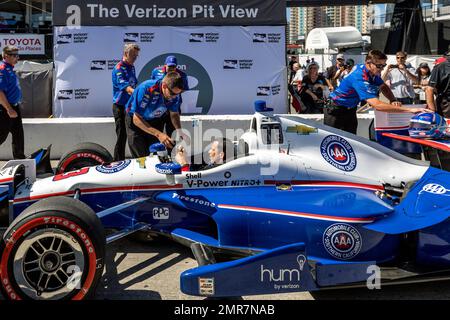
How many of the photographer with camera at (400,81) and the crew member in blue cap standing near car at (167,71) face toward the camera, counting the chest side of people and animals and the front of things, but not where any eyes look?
2

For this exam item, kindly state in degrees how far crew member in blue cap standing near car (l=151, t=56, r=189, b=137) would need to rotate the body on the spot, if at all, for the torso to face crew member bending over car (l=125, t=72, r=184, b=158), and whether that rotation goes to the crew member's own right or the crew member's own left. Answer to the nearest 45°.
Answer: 0° — they already face them

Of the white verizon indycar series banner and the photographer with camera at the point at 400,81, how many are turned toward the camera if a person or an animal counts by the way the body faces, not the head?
2

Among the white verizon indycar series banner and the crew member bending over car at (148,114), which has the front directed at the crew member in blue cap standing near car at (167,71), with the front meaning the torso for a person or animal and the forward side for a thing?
the white verizon indycar series banner

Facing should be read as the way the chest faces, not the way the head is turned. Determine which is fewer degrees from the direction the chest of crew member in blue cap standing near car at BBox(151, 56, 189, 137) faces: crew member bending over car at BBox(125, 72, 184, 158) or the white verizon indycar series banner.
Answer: the crew member bending over car

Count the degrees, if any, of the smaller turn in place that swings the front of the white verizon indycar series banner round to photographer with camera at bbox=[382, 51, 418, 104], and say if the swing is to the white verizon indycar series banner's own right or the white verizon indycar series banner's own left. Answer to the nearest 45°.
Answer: approximately 90° to the white verizon indycar series banner's own left

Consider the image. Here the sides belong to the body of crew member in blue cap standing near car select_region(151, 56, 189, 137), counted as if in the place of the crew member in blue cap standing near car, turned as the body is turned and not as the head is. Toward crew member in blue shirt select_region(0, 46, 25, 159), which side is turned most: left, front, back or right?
right

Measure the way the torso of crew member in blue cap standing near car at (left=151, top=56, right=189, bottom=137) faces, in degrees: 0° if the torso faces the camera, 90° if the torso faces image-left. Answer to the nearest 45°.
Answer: approximately 0°

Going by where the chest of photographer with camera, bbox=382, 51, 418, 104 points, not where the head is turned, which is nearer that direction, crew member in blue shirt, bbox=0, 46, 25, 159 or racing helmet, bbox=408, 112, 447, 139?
the racing helmet
